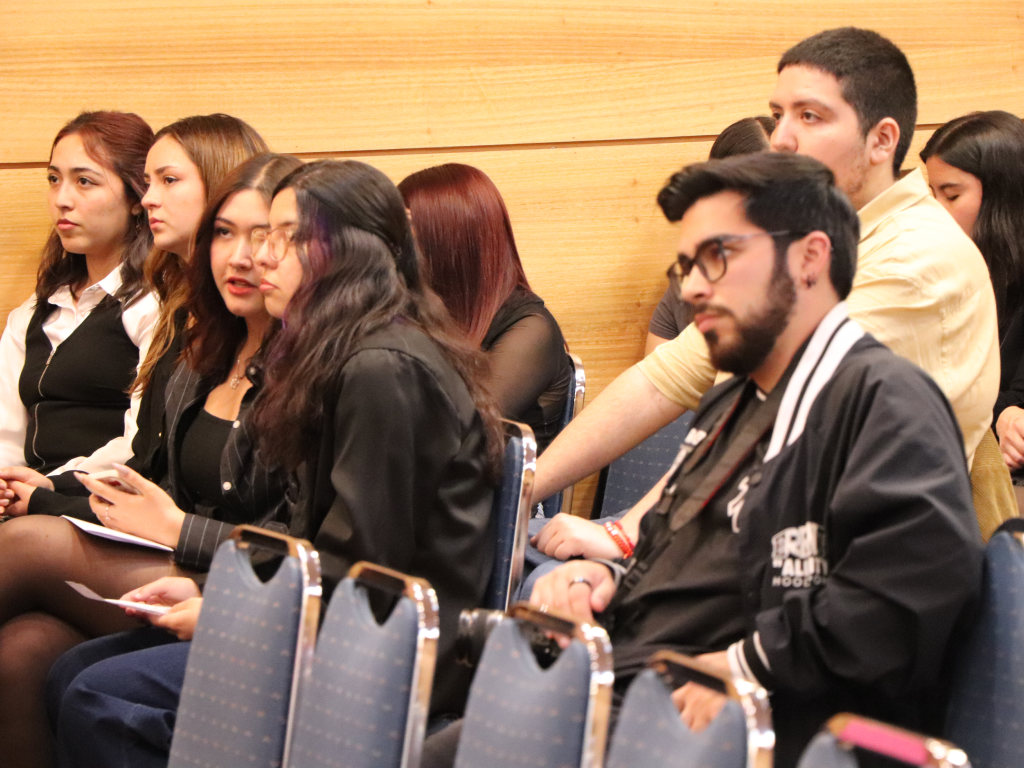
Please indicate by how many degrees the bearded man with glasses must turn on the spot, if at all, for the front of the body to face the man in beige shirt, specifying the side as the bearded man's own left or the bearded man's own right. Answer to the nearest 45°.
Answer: approximately 135° to the bearded man's own right

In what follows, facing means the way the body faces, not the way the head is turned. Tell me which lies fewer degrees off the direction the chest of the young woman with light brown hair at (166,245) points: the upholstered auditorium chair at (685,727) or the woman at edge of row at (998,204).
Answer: the upholstered auditorium chair

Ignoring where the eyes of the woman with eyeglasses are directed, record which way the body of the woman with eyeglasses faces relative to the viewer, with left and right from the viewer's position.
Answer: facing to the left of the viewer

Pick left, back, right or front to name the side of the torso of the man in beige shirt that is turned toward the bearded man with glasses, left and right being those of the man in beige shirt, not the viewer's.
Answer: left

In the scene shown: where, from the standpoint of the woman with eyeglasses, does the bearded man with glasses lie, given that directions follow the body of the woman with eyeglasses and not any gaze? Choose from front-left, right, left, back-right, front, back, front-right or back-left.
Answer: back-left

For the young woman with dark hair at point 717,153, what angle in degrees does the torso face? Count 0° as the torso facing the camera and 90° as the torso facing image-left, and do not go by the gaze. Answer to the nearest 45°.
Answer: approximately 90°

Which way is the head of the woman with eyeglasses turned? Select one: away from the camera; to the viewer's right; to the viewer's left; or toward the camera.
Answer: to the viewer's left

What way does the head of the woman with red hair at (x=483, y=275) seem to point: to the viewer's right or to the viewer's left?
to the viewer's left
